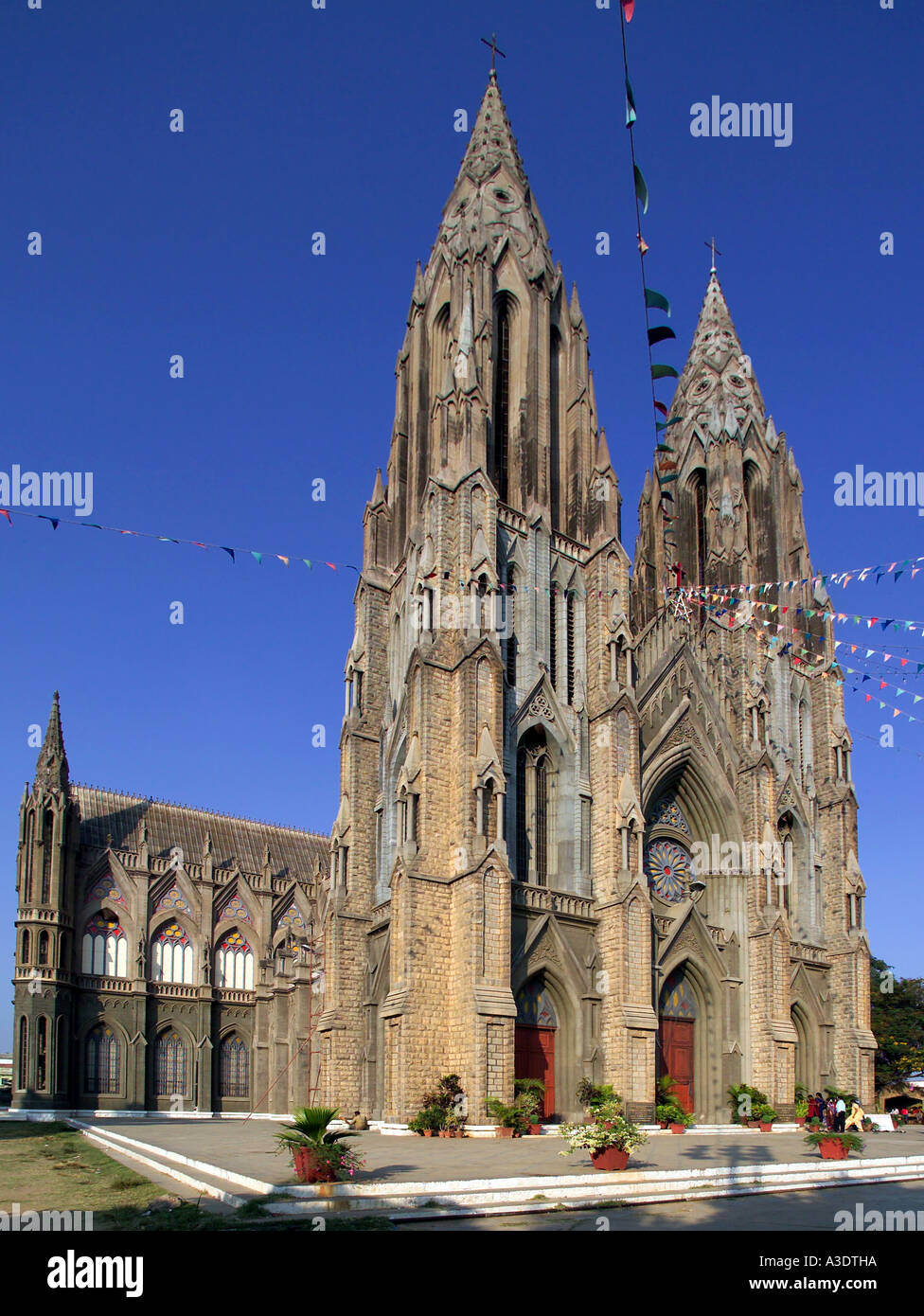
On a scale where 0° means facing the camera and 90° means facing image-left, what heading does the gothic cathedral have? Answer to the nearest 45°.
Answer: approximately 315°

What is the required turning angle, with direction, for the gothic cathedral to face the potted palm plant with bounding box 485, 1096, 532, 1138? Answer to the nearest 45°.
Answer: approximately 45° to its right

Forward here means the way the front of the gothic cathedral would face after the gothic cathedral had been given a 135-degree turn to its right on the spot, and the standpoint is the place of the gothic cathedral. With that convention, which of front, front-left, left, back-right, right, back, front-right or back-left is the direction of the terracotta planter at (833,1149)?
left

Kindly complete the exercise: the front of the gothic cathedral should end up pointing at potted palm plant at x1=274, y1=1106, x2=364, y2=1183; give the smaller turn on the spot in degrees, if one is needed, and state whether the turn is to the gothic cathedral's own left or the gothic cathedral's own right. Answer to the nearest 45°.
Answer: approximately 45° to the gothic cathedral's own right

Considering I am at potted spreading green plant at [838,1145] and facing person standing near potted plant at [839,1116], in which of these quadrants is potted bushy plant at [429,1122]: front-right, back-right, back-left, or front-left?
front-left

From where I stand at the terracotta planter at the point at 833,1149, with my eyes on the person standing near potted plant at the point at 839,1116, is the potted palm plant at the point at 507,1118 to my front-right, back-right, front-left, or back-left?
front-left
